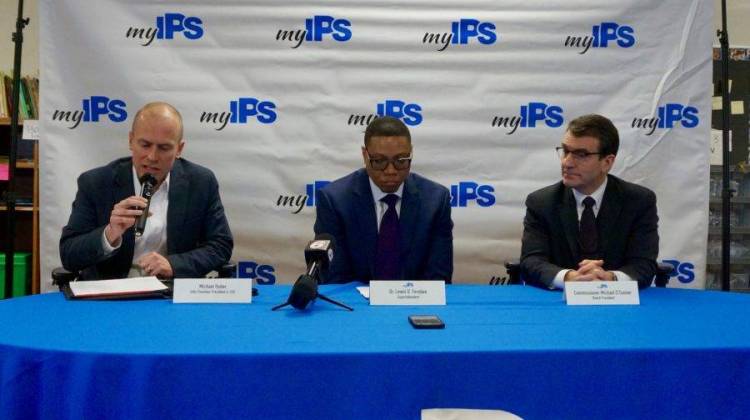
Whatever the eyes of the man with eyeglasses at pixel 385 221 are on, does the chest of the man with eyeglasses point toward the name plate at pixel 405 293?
yes

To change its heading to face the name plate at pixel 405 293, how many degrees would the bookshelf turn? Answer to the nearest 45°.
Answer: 0° — it already faces it

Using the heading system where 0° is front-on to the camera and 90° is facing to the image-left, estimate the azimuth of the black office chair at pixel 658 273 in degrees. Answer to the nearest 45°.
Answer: approximately 0°

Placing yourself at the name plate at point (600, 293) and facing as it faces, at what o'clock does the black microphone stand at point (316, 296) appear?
The black microphone stand is roughly at 2 o'clock from the name plate.

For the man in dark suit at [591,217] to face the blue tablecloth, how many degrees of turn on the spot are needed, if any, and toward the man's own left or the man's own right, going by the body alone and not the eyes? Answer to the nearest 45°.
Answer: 0° — they already face it

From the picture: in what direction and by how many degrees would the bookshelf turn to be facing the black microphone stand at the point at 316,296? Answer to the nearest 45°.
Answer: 0° — it already faces it

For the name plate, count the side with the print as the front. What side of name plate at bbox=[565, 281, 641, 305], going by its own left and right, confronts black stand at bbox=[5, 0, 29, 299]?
right

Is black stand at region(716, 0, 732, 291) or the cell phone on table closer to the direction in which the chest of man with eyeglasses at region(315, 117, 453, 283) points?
the cell phone on table

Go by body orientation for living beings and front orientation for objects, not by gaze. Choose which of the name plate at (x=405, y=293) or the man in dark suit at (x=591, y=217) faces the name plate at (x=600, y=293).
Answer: the man in dark suit
